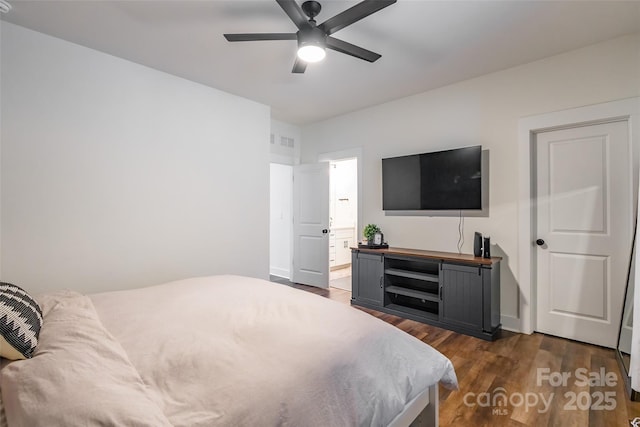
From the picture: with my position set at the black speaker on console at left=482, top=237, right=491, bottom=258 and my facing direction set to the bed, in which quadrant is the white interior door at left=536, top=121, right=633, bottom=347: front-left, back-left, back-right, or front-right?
back-left

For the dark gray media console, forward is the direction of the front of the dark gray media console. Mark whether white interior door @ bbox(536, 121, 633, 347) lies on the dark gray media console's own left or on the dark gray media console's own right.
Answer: on the dark gray media console's own left

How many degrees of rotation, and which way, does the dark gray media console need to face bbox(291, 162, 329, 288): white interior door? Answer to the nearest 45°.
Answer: approximately 90° to its right

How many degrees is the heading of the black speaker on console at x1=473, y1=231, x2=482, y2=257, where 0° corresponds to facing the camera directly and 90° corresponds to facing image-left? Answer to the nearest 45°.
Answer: approximately 45°

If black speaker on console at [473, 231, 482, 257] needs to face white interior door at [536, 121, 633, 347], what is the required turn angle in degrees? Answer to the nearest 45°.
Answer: approximately 135° to its left

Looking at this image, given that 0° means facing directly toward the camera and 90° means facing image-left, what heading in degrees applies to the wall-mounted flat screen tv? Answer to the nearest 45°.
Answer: approximately 45°

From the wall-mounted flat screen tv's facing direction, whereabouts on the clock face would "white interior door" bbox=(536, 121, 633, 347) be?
The white interior door is roughly at 8 o'clock from the wall-mounted flat screen tv.
